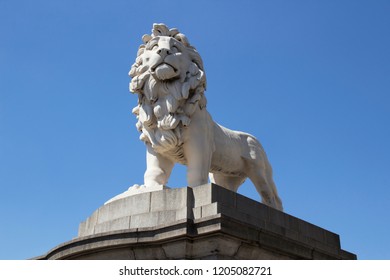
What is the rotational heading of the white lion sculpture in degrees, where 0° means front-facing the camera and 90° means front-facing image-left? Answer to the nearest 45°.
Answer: approximately 45°
